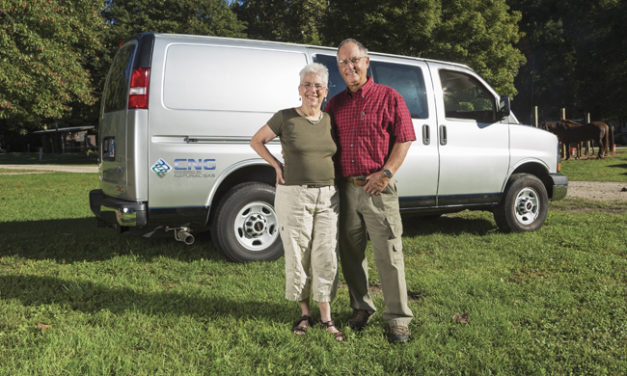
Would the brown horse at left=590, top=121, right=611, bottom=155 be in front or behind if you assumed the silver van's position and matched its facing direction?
in front

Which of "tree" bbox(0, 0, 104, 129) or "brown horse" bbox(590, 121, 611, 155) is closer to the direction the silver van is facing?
the brown horse

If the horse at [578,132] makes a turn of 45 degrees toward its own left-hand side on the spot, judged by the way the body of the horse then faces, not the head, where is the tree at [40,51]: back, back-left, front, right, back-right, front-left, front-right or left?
front

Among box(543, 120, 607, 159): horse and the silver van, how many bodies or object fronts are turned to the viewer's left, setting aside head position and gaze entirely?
1

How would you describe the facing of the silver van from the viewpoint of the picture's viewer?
facing away from the viewer and to the right of the viewer

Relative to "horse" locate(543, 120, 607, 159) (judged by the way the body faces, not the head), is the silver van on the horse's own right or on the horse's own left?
on the horse's own left

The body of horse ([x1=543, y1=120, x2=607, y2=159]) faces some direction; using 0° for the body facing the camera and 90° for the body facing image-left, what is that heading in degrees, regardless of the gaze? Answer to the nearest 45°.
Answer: approximately 90°

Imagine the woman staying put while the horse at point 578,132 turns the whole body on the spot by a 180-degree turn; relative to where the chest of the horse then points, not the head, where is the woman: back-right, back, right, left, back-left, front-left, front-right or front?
right

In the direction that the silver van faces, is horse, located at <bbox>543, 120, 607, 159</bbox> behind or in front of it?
in front

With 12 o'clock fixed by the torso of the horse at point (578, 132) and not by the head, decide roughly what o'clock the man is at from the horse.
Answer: The man is roughly at 9 o'clock from the horse.
